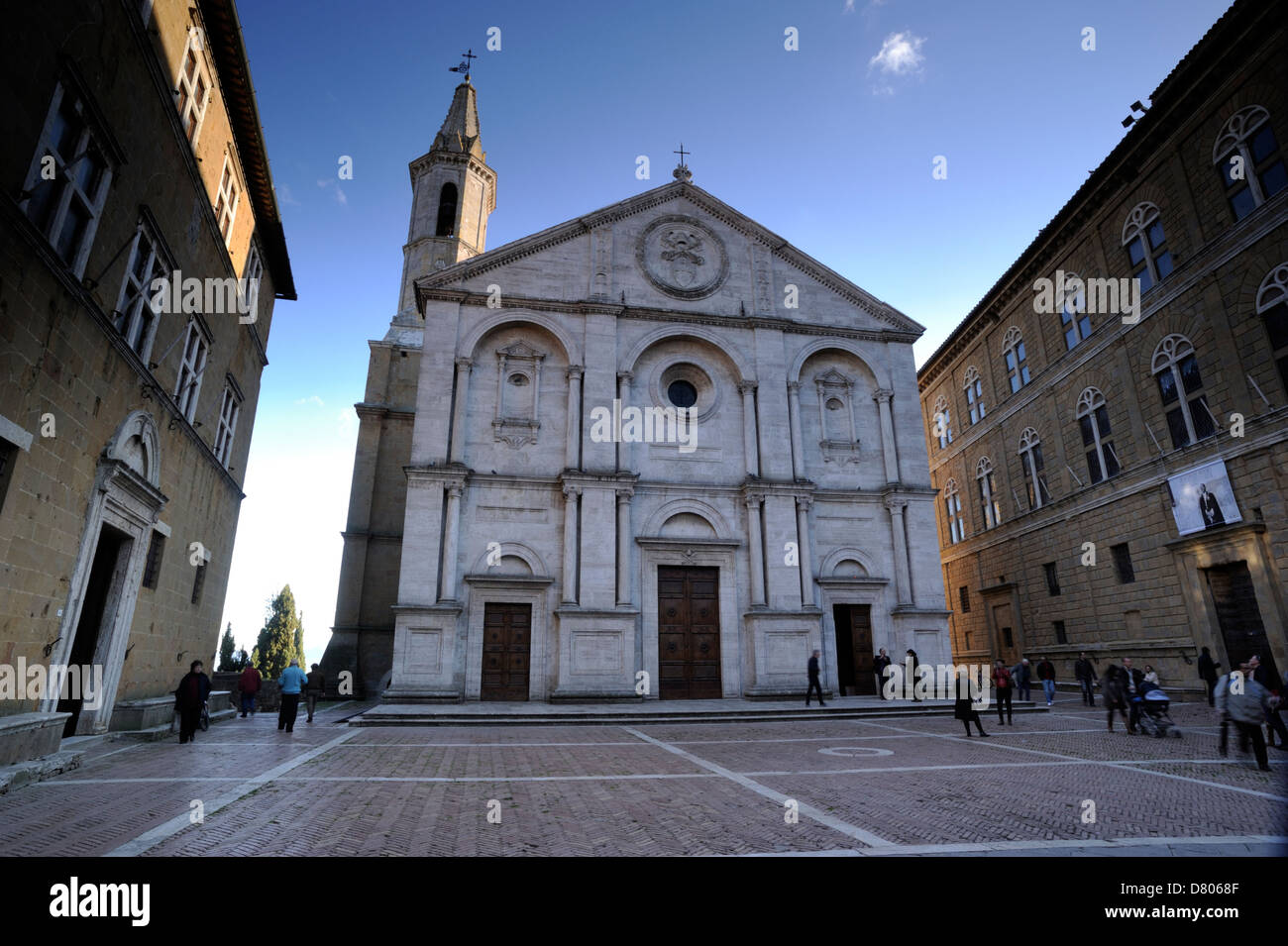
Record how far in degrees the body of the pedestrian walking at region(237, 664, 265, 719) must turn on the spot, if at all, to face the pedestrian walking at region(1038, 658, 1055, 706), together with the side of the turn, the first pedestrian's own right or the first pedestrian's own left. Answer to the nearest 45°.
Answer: approximately 90° to the first pedestrian's own right

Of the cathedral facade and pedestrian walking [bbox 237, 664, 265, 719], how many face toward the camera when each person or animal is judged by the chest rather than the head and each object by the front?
1

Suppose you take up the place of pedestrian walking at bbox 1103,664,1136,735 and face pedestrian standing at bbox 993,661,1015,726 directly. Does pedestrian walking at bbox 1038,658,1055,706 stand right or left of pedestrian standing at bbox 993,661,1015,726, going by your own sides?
right

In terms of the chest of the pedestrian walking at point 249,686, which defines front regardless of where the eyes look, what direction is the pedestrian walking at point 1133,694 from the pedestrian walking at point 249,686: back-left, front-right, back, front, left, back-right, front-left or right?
back-right

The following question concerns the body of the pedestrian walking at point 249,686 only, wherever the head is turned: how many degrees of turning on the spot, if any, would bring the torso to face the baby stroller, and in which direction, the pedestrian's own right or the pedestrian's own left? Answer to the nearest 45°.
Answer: approximately 135° to the pedestrian's own right

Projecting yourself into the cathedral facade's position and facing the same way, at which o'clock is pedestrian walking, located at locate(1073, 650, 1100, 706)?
The pedestrian walking is roughly at 9 o'clock from the cathedral facade.

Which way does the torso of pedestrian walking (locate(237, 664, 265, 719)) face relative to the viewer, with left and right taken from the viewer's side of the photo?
facing away from the viewer

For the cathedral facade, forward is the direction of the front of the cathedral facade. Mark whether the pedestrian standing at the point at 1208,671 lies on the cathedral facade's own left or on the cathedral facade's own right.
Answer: on the cathedral facade's own left
